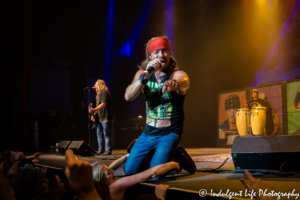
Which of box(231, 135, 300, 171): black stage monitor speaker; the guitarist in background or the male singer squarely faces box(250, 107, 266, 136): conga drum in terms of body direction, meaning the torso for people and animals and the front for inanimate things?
the black stage monitor speaker

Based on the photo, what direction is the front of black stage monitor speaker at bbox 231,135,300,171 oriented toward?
away from the camera

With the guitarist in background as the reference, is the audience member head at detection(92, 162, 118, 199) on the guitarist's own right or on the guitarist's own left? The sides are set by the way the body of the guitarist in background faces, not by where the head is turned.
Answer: on the guitarist's own left

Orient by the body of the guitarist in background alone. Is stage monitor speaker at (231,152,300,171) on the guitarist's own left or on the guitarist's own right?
on the guitarist's own left
